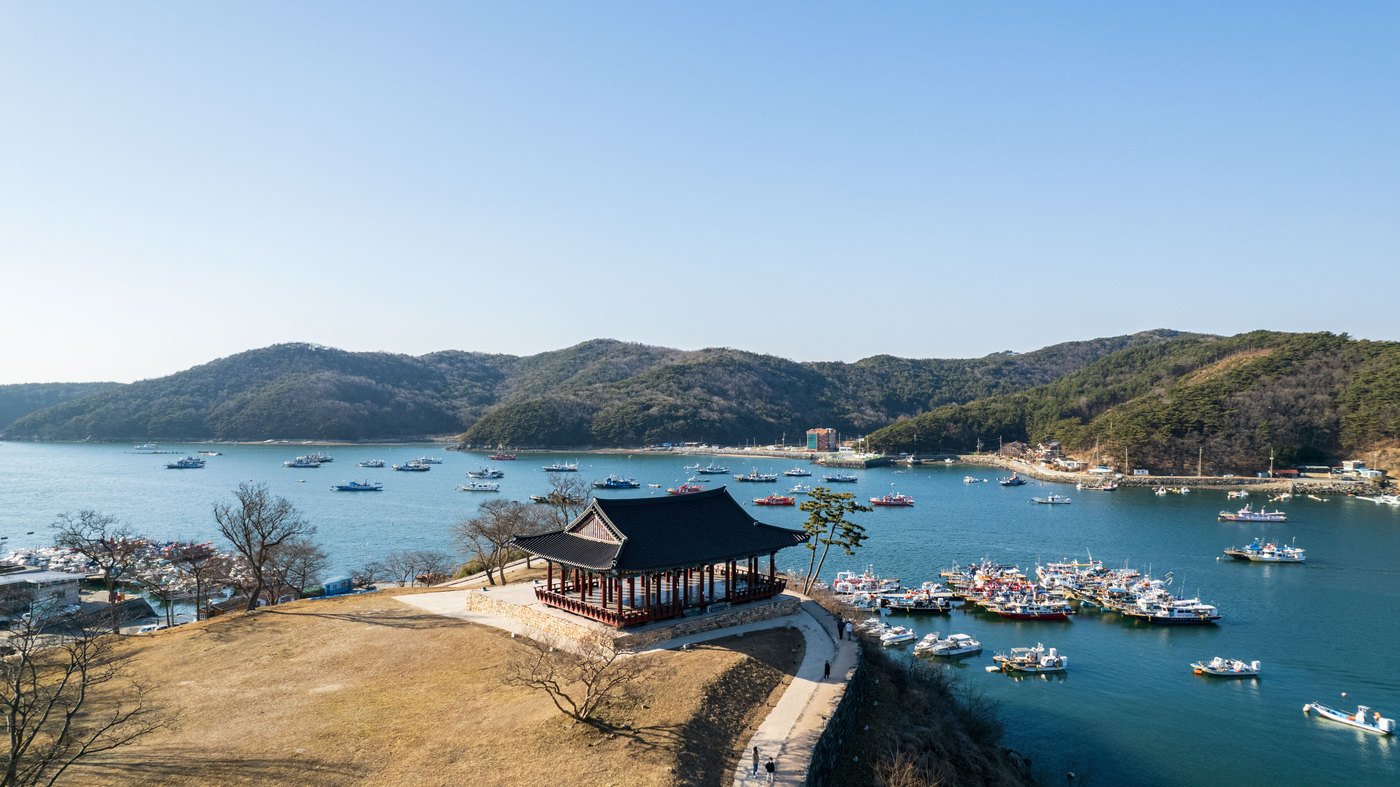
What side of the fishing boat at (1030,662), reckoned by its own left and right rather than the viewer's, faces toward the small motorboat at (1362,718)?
back

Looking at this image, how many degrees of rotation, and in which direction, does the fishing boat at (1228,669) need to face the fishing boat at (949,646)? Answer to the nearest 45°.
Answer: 0° — it already faces it

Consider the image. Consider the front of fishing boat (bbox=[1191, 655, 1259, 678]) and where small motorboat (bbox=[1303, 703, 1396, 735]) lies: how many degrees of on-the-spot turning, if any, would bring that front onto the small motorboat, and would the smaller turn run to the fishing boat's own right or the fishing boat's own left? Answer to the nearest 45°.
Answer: approximately 135° to the fishing boat's own left

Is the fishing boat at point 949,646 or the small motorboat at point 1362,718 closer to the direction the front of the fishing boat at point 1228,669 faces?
the fishing boat

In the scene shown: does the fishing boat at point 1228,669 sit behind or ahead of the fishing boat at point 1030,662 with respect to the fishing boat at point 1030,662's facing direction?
behind

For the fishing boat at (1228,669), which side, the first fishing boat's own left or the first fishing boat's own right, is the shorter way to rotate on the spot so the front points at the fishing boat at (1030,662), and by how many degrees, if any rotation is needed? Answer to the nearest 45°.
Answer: approximately 45° to the first fishing boat's own left

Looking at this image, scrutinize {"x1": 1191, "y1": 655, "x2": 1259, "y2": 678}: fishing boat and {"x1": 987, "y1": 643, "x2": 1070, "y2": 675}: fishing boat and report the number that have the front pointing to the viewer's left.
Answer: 2

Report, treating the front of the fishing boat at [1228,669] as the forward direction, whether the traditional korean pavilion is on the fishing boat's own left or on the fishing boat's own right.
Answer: on the fishing boat's own left

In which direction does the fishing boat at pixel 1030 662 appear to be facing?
to the viewer's left

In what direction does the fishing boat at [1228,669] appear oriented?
to the viewer's left

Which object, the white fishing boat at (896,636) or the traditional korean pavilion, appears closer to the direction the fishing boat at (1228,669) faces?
the white fishing boat
